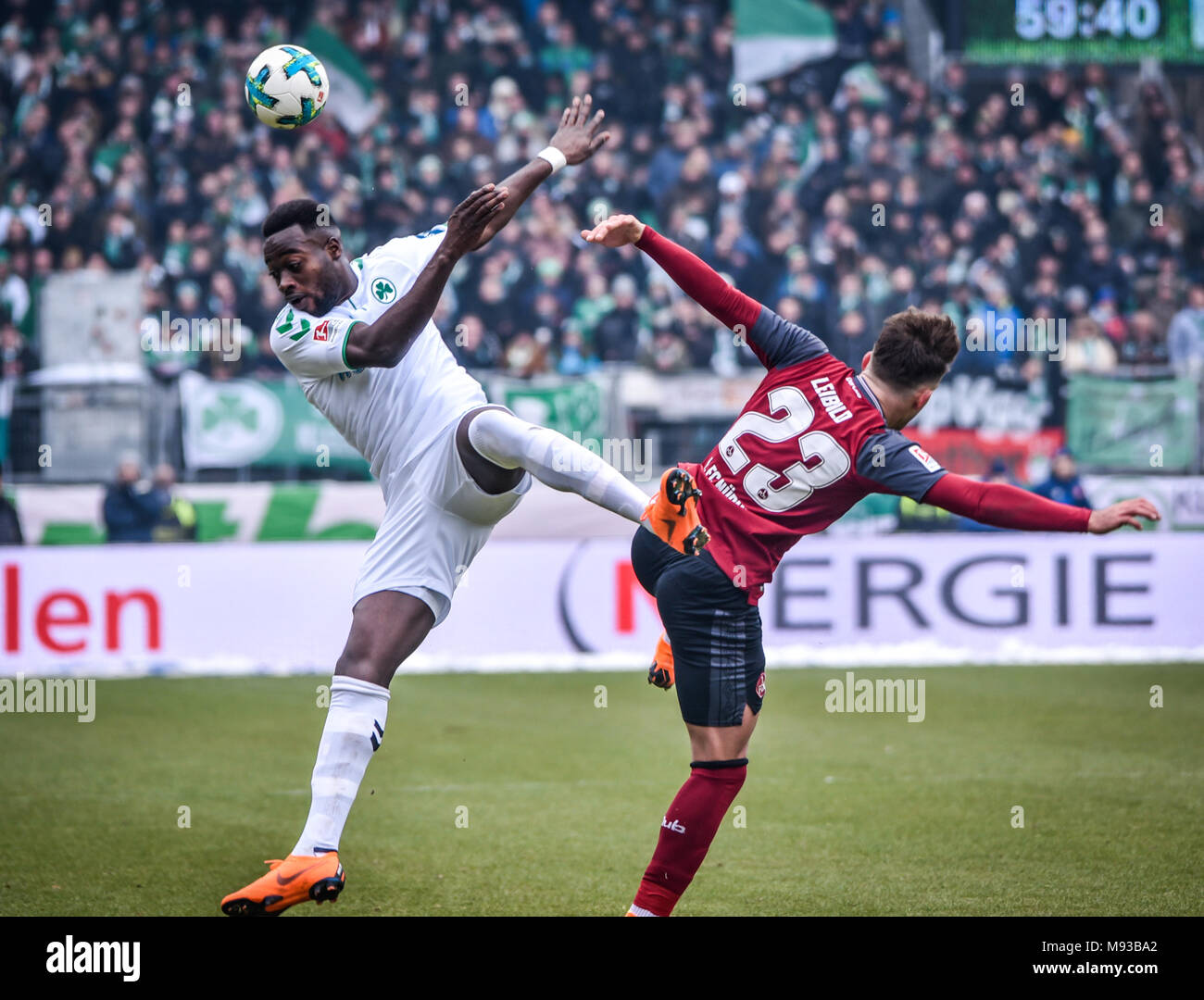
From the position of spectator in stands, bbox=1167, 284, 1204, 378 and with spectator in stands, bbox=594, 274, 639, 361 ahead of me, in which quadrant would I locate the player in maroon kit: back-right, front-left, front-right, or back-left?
front-left

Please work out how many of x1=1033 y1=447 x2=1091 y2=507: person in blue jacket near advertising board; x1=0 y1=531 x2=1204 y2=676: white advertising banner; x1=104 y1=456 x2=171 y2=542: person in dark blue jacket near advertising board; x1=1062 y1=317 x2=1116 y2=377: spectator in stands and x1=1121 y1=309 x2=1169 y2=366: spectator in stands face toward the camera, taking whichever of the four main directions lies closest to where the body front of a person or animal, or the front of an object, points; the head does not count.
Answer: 5

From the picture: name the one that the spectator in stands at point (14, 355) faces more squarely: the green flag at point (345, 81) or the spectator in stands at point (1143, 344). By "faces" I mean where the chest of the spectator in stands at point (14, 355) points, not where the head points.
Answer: the spectator in stands

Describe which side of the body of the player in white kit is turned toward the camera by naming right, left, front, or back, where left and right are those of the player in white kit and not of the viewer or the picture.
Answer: front

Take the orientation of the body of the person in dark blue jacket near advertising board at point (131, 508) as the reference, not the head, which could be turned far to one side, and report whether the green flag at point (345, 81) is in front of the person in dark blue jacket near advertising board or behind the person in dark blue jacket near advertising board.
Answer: behind

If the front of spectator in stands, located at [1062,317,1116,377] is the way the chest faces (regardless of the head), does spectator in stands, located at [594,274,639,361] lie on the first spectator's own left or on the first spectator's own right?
on the first spectator's own right

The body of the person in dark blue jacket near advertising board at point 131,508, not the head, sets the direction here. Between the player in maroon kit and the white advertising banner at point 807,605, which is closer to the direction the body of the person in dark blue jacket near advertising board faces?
the player in maroon kit

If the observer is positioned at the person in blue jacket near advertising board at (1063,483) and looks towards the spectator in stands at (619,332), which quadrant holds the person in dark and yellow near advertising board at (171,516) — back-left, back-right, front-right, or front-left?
front-left

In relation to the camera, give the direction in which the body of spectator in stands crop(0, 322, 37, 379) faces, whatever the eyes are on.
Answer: toward the camera

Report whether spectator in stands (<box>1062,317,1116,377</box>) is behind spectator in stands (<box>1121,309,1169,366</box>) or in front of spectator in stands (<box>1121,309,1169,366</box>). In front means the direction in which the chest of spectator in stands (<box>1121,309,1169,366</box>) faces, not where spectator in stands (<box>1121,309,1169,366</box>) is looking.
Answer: in front

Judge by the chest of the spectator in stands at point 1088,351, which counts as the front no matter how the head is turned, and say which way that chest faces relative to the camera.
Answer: toward the camera

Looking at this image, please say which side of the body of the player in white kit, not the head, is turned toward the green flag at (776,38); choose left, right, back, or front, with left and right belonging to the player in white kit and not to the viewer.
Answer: back
